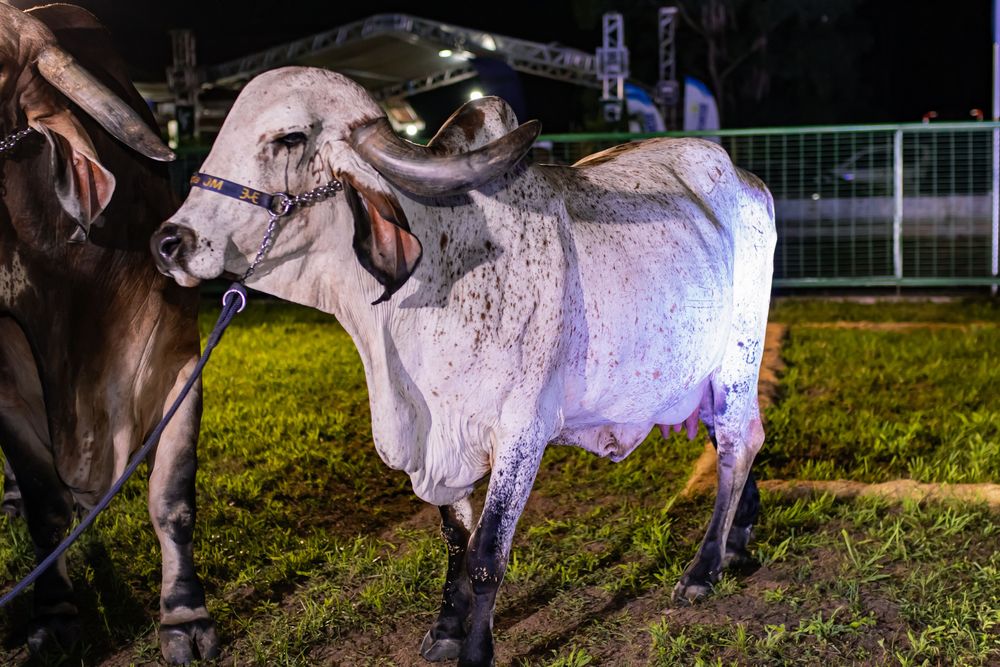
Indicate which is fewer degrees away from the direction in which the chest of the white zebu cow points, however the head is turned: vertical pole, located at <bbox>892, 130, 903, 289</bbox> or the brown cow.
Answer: the brown cow

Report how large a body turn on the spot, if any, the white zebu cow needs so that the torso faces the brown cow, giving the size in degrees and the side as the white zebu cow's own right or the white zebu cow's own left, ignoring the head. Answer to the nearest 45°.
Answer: approximately 45° to the white zebu cow's own right

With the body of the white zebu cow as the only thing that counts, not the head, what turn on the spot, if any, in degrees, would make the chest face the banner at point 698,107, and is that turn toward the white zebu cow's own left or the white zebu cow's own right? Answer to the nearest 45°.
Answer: approximately 135° to the white zebu cow's own right

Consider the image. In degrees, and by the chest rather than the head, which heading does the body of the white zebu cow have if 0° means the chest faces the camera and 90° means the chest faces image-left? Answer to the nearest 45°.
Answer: approximately 45°

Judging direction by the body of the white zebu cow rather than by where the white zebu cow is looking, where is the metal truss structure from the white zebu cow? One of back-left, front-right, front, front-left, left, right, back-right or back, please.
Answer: back-right

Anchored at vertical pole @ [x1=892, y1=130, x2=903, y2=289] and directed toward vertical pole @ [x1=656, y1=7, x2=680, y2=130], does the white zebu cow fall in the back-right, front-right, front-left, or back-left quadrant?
back-left

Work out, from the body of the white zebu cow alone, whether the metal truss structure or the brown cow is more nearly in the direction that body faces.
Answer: the brown cow
